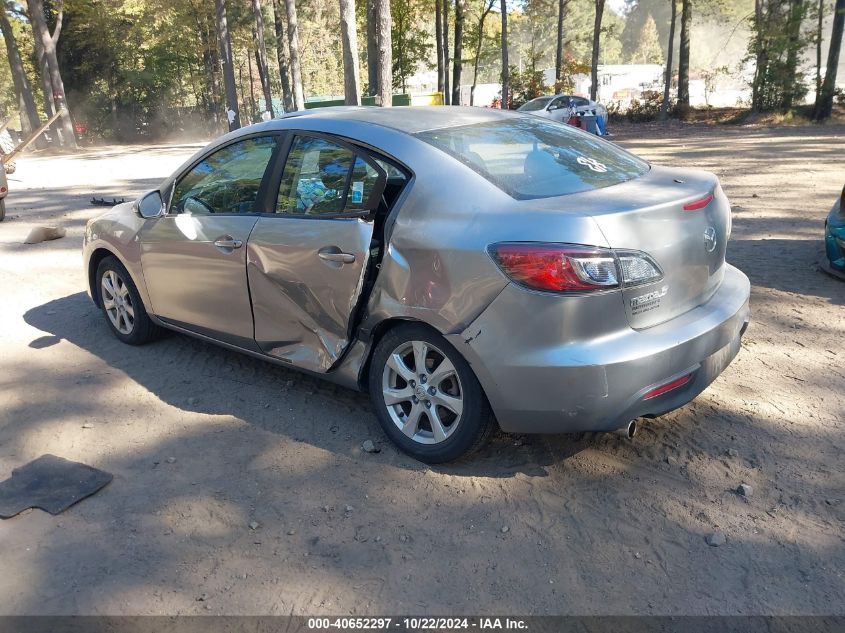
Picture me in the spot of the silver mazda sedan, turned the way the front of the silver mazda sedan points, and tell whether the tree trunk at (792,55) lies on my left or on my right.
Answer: on my right

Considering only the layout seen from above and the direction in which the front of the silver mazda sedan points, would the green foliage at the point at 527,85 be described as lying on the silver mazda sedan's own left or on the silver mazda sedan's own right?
on the silver mazda sedan's own right

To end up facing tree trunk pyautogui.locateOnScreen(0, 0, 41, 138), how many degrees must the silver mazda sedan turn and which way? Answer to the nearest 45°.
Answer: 0° — it already faces it

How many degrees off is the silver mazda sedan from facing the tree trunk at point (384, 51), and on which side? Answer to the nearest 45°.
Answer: approximately 45° to its right

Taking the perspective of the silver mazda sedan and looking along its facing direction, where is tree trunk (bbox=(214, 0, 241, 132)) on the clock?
The tree trunk is roughly at 1 o'clock from the silver mazda sedan.

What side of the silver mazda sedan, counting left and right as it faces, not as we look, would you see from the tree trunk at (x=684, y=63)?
right

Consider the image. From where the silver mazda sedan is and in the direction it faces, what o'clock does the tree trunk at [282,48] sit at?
The tree trunk is roughly at 1 o'clock from the silver mazda sedan.

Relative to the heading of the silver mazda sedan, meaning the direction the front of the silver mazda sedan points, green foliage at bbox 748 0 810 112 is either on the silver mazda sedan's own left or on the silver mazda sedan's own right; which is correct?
on the silver mazda sedan's own right

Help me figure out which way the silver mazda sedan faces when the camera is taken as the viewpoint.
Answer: facing away from the viewer and to the left of the viewer

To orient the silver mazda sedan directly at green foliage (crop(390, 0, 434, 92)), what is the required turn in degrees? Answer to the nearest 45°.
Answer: approximately 45° to its right
